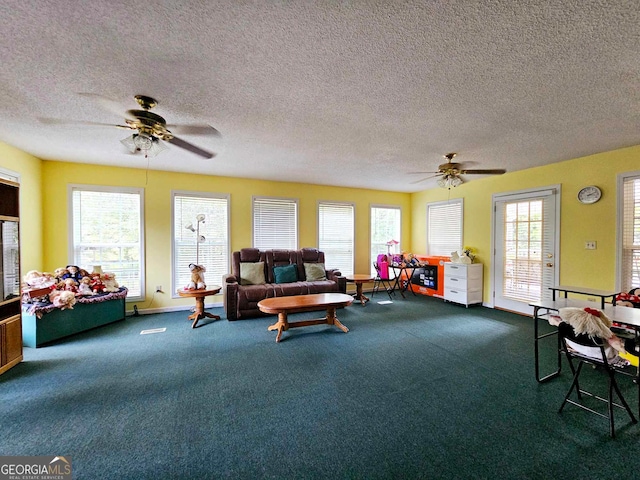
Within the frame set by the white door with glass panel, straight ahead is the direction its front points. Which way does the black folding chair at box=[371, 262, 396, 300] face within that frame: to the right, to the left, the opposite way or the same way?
the opposite way

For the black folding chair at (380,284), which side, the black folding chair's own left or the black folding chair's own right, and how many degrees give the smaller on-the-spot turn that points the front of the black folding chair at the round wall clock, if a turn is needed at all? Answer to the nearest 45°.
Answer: approximately 45° to the black folding chair's own right

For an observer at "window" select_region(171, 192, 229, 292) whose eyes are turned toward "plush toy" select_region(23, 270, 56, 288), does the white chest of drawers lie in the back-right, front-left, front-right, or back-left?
back-left

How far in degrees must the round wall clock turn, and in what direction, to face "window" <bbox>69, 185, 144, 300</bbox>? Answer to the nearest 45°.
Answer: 0° — it already faces it

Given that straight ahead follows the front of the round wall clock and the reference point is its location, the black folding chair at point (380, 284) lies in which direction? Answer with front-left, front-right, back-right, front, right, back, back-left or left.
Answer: front-right
